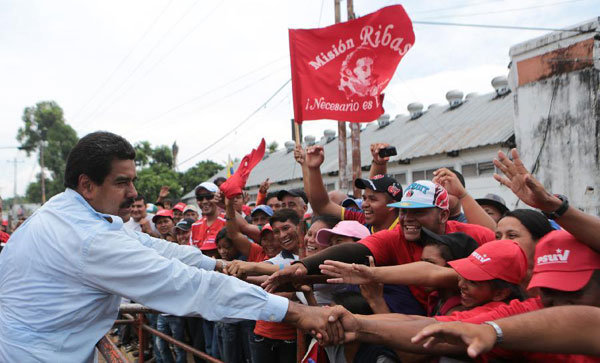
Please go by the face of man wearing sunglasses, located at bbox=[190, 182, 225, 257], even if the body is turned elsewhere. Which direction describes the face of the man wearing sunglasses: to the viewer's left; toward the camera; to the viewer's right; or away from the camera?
toward the camera

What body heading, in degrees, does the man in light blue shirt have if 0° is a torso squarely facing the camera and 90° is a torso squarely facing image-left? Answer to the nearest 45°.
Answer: approximately 270°

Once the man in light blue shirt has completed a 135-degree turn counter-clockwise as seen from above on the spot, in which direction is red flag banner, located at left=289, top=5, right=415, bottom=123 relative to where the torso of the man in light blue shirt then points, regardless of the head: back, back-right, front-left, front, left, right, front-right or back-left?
right

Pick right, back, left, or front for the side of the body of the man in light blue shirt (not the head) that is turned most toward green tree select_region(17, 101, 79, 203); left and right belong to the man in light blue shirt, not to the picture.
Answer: left

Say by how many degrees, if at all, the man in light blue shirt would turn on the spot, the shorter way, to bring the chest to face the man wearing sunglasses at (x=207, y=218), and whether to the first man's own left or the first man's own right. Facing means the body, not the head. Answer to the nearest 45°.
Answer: approximately 90° to the first man's own left

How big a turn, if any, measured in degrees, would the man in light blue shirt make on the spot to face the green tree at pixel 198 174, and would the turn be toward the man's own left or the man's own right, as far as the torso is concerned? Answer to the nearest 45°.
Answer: approximately 90° to the man's own left

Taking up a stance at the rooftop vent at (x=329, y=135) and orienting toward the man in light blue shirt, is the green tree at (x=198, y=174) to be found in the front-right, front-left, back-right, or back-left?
back-right

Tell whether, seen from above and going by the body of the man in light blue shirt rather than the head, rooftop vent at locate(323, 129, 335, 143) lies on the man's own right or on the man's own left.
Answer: on the man's own left
